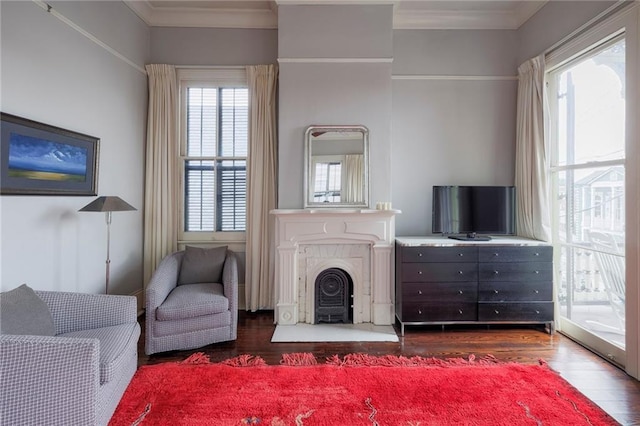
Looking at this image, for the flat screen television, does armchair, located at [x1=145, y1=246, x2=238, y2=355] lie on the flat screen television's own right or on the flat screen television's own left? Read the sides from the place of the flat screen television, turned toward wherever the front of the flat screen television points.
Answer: on the flat screen television's own right

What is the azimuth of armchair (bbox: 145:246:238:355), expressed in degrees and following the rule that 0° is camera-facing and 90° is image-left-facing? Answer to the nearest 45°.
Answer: approximately 0°

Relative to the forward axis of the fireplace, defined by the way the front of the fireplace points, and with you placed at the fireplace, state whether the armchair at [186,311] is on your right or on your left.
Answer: on your right

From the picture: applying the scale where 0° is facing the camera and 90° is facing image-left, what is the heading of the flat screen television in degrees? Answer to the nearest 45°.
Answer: approximately 0°

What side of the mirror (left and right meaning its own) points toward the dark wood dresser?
left

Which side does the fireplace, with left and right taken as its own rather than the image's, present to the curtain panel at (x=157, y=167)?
right

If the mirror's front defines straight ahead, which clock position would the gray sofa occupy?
The gray sofa is roughly at 1 o'clock from the mirror.
